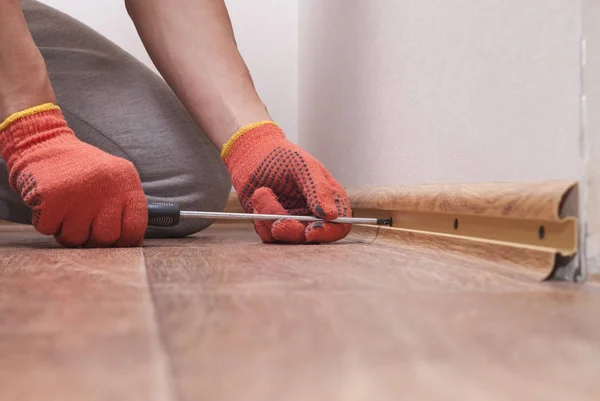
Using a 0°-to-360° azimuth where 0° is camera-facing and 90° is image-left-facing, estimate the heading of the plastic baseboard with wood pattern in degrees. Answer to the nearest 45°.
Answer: approximately 45°
